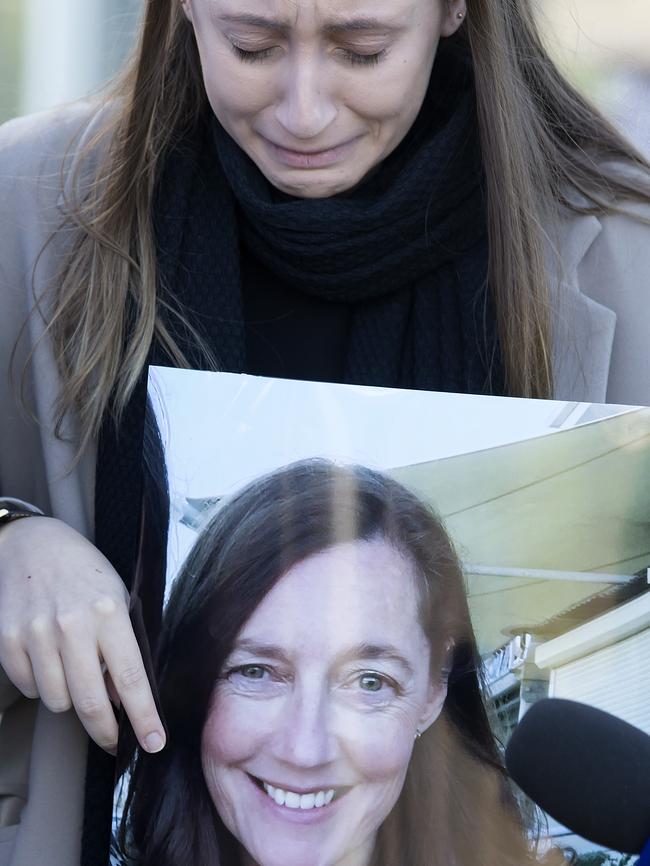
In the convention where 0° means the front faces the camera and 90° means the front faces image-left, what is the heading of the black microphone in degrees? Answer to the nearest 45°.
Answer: approximately 90°
